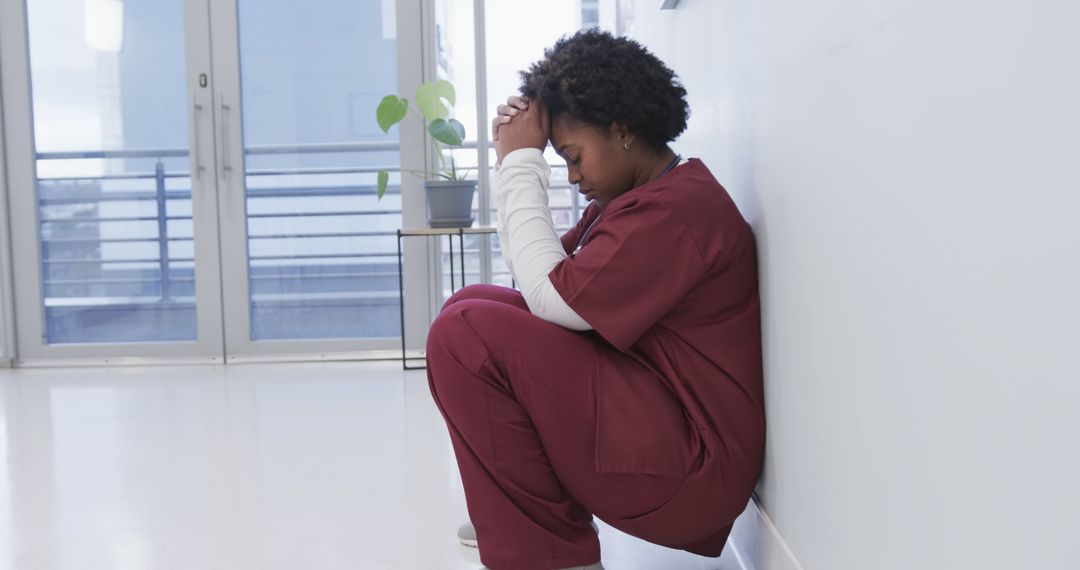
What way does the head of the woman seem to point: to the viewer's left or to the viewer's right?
to the viewer's left

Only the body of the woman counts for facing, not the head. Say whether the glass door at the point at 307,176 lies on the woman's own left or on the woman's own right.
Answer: on the woman's own right

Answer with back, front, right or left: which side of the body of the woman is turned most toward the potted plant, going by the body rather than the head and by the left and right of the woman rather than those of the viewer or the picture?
right

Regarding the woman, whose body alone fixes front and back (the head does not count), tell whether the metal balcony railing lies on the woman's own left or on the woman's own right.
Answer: on the woman's own right

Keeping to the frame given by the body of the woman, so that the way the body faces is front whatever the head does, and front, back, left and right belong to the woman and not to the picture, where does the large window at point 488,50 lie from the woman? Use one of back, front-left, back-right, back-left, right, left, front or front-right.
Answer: right

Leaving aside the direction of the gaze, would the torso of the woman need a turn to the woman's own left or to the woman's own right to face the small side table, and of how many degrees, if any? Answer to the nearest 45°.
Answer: approximately 90° to the woman's own right

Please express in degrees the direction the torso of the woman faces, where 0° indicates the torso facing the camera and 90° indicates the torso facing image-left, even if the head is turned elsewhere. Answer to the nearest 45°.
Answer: approximately 90°
